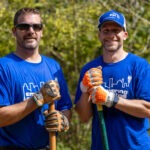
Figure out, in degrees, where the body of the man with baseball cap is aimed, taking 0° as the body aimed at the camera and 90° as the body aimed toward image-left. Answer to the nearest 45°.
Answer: approximately 0°

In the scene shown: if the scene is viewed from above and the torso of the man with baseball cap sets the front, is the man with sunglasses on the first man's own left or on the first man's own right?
on the first man's own right
